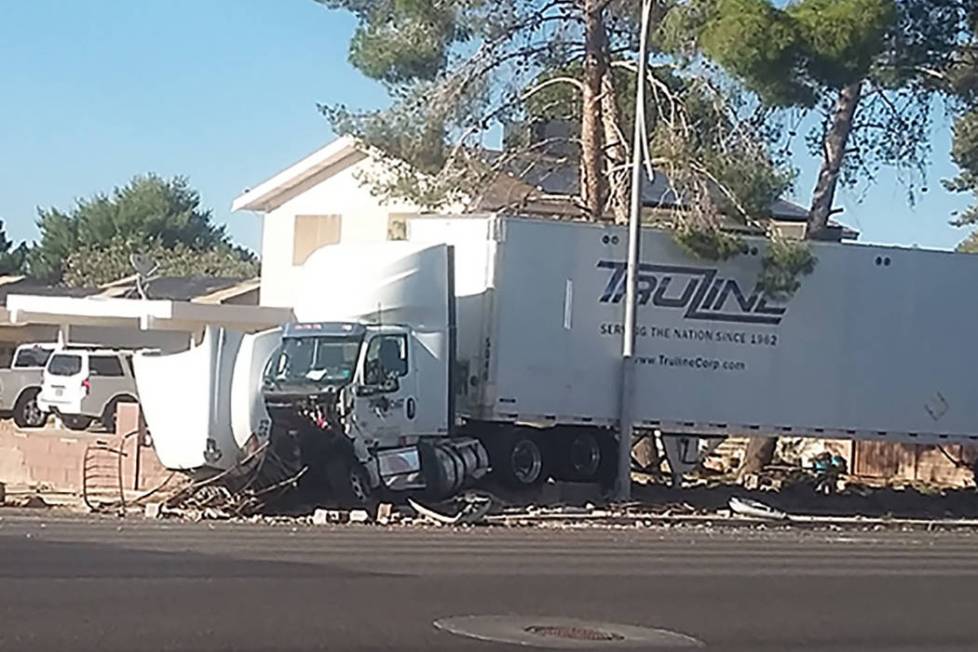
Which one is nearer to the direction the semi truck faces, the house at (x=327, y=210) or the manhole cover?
the manhole cover

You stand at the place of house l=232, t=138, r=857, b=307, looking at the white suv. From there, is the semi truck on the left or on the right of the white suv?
left

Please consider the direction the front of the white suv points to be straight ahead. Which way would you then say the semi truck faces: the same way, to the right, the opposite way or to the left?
the opposite way

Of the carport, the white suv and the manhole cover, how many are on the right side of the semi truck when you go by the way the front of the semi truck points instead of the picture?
2

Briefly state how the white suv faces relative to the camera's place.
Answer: facing away from the viewer and to the right of the viewer

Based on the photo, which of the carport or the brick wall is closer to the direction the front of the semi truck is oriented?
the brick wall

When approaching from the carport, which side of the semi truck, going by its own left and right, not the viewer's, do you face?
right

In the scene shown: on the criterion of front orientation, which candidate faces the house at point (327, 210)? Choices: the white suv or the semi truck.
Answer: the white suv

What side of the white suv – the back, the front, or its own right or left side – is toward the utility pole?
right

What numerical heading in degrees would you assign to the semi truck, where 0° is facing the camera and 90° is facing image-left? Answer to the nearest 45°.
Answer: approximately 45°

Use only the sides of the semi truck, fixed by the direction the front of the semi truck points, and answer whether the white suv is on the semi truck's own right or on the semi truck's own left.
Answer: on the semi truck's own right
